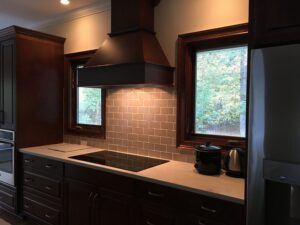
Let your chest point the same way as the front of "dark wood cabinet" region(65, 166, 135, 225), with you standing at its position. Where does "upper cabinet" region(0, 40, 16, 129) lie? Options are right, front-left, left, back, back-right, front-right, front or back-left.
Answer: right

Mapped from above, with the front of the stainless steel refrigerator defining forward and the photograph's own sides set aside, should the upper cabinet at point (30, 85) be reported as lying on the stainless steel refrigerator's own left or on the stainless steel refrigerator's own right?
on the stainless steel refrigerator's own right

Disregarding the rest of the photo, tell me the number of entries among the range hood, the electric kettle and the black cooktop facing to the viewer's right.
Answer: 0

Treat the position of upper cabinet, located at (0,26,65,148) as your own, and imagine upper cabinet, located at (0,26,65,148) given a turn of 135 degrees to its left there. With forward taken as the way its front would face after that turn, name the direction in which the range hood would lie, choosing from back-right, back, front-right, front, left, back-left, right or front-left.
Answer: front-right

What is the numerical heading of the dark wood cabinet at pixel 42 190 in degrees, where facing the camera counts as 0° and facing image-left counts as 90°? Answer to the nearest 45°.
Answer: approximately 45°

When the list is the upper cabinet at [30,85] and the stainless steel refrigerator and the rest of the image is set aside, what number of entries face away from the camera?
0

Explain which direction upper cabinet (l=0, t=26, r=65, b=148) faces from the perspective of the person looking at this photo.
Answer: facing the viewer and to the left of the viewer

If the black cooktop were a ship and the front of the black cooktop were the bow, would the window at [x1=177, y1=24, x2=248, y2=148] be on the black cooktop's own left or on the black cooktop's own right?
on the black cooktop's own left

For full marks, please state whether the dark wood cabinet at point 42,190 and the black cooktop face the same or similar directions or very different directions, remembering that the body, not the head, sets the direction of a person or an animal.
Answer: same or similar directions

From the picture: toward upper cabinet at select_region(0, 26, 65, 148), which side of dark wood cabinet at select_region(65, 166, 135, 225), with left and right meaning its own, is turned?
right
